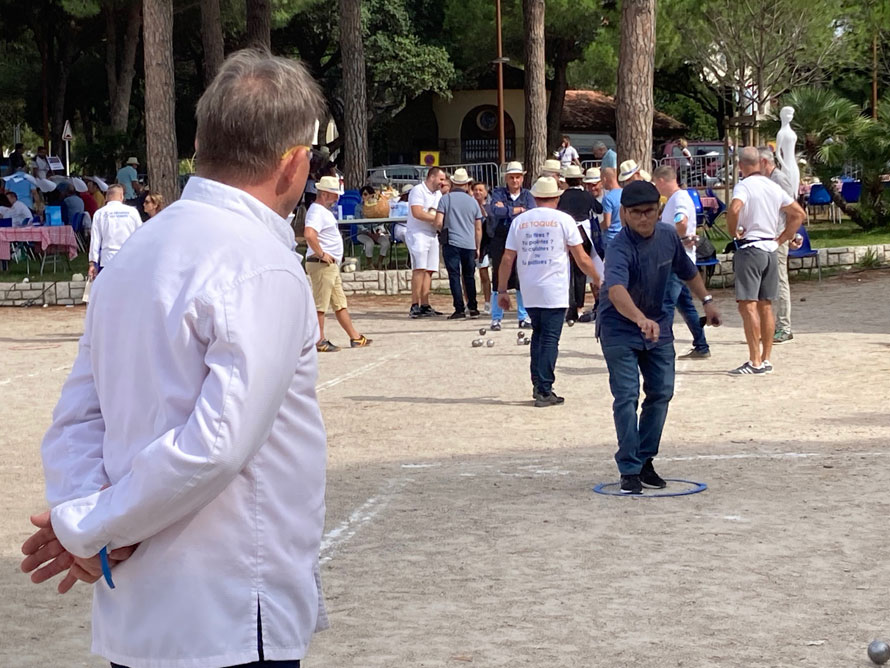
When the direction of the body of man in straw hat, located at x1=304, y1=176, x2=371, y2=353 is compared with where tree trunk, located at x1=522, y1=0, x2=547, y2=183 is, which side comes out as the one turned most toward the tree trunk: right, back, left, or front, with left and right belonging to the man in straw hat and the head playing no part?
left

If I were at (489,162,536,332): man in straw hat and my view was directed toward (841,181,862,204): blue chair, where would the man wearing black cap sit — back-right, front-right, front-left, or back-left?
back-right

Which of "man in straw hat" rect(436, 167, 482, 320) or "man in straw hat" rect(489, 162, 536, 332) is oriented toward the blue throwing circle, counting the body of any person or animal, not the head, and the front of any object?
"man in straw hat" rect(489, 162, 536, 332)

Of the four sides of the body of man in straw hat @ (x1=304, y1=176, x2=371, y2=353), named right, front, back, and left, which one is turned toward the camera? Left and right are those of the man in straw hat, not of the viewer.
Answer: right

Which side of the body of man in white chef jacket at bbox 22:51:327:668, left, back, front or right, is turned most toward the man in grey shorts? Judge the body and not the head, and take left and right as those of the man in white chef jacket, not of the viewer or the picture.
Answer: front

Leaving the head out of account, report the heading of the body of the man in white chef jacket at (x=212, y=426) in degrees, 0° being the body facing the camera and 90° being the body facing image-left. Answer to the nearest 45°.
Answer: approximately 225°

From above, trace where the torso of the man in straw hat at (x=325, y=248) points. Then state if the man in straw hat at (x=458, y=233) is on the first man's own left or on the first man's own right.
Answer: on the first man's own left

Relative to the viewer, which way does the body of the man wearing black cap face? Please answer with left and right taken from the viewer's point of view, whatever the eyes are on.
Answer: facing the viewer

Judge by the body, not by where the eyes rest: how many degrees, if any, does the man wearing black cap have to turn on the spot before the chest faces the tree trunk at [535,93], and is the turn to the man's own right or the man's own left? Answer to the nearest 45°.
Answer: approximately 180°

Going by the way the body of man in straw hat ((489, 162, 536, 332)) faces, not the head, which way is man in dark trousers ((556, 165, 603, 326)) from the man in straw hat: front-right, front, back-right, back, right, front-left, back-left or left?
left

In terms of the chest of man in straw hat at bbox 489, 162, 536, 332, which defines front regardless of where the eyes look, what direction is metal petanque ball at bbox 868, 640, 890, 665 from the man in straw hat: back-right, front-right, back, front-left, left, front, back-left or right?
front

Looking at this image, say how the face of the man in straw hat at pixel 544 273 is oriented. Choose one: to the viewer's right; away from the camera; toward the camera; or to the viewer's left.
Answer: away from the camera

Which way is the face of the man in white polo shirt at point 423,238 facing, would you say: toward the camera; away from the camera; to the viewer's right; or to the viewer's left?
to the viewer's right
